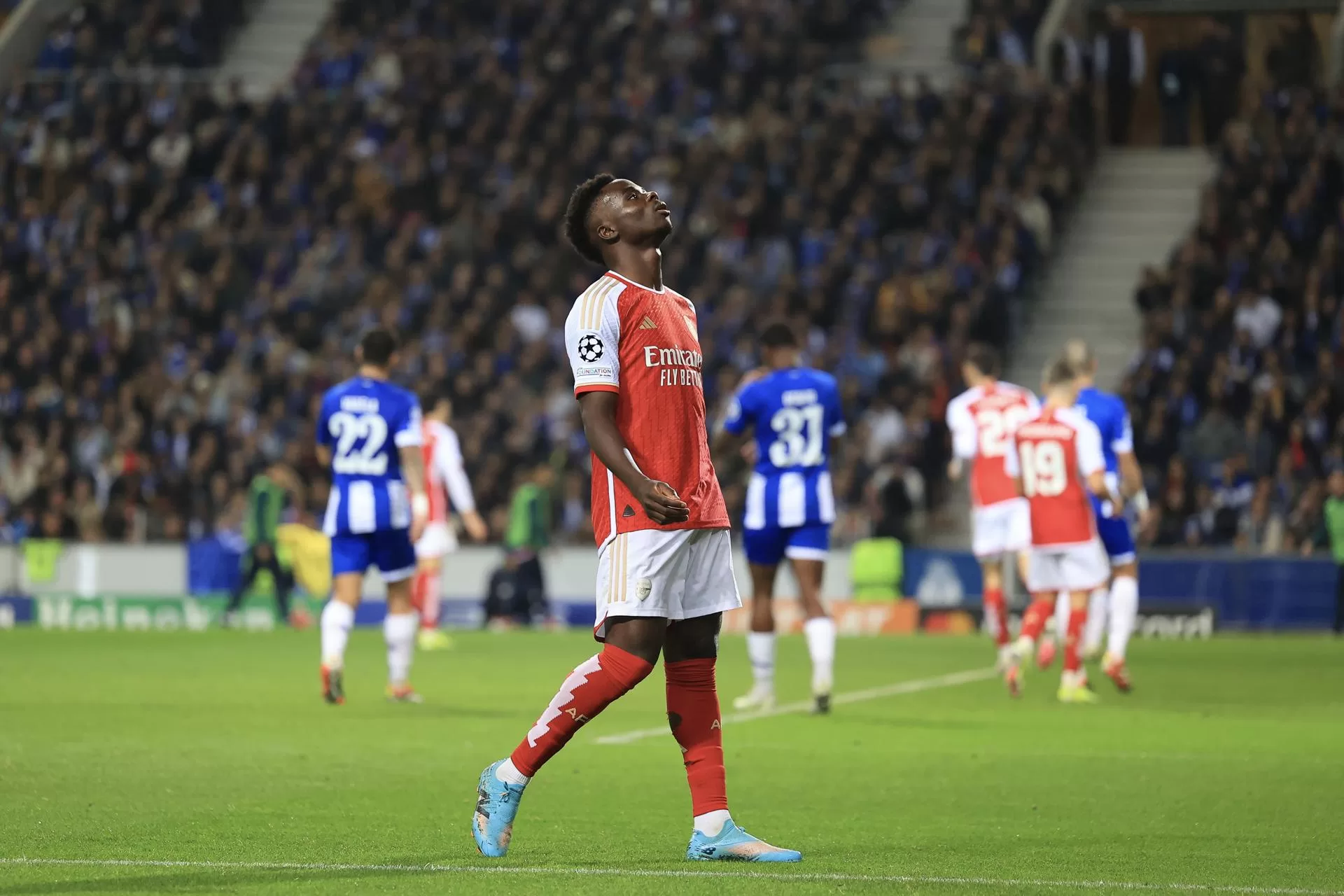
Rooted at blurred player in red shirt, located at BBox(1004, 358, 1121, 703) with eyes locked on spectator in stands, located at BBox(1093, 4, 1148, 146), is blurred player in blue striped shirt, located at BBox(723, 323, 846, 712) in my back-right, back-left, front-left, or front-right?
back-left

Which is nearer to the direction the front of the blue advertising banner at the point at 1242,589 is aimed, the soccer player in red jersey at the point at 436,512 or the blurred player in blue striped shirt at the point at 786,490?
the blurred player in blue striped shirt

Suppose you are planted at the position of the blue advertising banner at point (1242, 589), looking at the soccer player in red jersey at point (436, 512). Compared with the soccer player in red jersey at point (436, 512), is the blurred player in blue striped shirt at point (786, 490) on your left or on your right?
left

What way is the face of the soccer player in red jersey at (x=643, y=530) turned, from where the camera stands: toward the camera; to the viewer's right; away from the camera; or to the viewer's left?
to the viewer's right

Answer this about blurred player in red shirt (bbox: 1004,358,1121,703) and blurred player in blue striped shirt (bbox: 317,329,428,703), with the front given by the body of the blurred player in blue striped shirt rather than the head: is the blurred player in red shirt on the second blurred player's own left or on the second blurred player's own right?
on the second blurred player's own right

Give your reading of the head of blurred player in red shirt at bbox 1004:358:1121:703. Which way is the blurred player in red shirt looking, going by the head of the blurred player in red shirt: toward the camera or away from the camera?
away from the camera

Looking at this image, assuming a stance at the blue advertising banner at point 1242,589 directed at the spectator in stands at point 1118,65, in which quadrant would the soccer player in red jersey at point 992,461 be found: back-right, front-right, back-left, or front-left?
back-left

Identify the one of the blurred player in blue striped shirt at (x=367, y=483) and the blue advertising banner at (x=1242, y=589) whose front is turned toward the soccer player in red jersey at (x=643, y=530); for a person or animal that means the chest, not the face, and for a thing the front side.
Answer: the blue advertising banner

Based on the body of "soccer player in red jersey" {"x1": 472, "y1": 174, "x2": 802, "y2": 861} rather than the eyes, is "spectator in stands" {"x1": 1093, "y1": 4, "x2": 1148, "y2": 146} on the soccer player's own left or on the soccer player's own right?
on the soccer player's own left

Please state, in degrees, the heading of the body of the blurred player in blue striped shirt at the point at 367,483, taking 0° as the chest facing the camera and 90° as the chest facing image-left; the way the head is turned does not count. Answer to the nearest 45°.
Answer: approximately 180°

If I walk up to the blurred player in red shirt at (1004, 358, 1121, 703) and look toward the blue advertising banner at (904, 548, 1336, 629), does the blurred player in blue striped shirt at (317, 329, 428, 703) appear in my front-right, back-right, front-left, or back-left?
back-left

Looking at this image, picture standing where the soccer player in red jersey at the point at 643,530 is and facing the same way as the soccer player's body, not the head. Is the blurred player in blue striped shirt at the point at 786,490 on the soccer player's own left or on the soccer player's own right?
on the soccer player's own left

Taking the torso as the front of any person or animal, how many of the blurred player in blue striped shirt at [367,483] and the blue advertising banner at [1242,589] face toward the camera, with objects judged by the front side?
1

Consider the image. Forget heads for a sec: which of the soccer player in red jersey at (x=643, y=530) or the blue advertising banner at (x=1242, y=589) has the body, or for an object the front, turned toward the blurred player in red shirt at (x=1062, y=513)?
the blue advertising banner

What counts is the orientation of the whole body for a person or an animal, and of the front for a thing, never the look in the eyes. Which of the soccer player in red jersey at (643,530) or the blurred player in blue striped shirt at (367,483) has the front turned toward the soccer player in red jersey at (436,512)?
the blurred player in blue striped shirt
